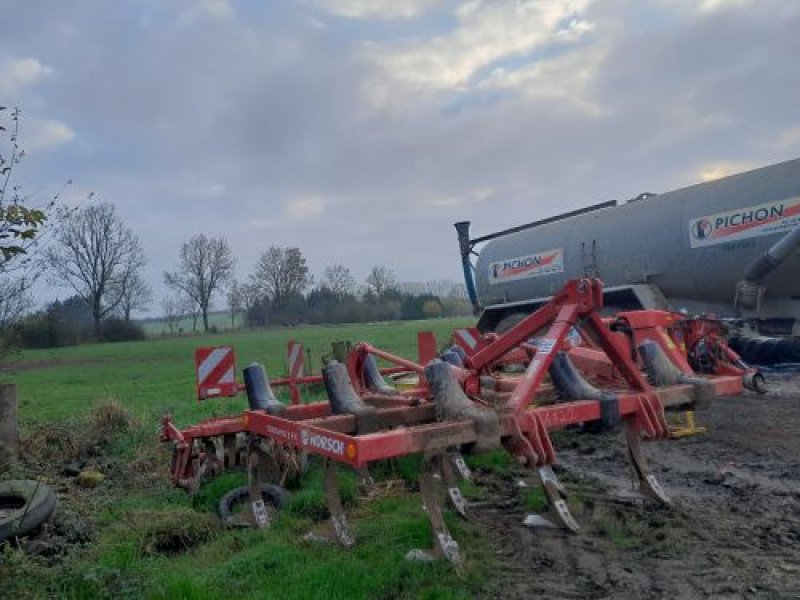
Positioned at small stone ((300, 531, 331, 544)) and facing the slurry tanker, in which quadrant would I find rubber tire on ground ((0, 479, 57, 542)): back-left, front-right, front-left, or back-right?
back-left

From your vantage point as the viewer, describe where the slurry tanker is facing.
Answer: facing the viewer and to the right of the viewer

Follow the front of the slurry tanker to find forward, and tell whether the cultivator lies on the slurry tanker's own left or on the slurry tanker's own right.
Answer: on the slurry tanker's own right

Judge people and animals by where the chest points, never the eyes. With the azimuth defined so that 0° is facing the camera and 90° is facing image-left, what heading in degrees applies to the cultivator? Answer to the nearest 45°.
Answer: approximately 315°

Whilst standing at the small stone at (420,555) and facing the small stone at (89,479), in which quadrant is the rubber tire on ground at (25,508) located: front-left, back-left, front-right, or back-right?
front-left

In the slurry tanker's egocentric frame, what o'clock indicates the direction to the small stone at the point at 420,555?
The small stone is roughly at 2 o'clock from the slurry tanker.

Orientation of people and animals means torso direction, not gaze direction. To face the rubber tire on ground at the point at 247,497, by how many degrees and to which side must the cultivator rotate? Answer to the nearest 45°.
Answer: approximately 135° to its right

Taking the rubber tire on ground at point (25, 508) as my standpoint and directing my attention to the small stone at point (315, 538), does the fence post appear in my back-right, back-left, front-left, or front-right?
back-left
